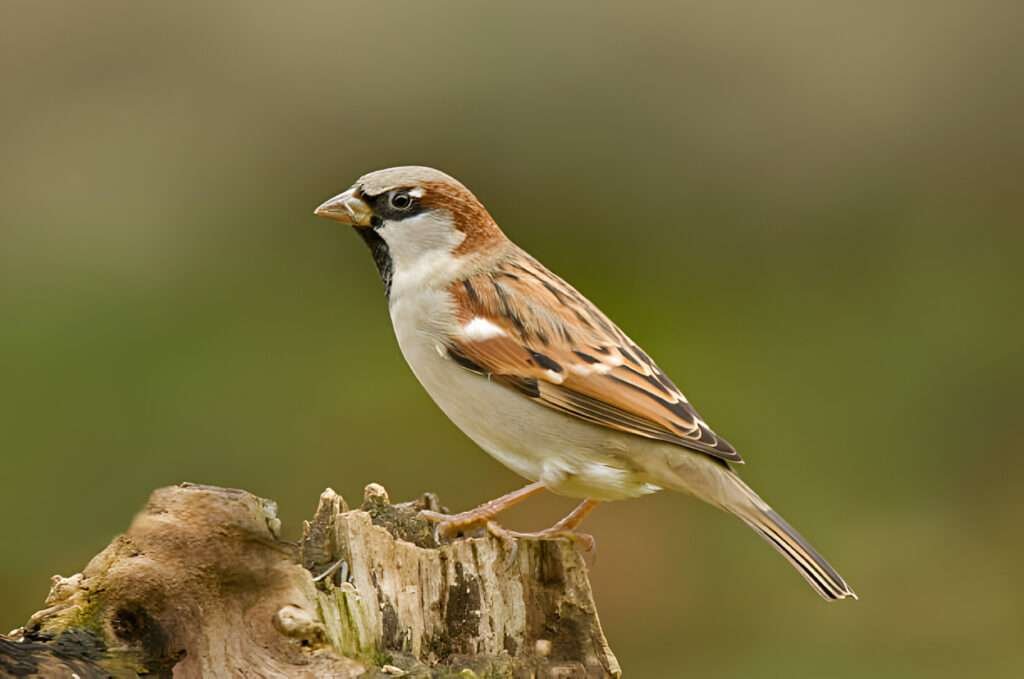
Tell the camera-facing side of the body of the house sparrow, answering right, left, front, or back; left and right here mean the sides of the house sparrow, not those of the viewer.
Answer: left
